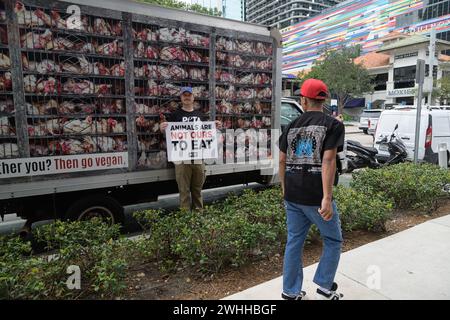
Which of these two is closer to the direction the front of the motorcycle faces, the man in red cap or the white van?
the white van

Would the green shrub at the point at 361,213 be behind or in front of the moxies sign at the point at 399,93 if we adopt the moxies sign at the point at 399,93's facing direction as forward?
in front

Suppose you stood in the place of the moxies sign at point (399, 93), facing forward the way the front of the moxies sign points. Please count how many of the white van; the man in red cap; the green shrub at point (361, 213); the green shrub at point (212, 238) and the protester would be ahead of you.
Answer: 5

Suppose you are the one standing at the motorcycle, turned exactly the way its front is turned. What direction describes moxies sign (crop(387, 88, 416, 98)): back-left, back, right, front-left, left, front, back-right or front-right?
left

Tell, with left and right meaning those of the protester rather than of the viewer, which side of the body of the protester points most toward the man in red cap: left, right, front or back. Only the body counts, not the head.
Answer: front

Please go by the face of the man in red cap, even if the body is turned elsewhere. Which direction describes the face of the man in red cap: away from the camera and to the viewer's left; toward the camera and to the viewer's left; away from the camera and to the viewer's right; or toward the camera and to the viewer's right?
away from the camera and to the viewer's left

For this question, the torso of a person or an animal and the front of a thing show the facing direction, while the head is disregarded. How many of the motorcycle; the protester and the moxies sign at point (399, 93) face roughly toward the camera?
2

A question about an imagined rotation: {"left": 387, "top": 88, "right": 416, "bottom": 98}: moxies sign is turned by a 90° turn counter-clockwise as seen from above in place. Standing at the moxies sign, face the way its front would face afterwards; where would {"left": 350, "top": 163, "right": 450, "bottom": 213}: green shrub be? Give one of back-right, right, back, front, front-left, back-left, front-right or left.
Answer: right

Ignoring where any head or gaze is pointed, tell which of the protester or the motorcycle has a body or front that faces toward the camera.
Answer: the protester

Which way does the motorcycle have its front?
to the viewer's right

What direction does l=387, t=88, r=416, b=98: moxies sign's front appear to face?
toward the camera

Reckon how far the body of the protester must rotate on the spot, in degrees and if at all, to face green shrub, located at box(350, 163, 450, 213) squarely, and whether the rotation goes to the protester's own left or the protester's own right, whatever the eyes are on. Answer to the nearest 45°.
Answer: approximately 90° to the protester's own left

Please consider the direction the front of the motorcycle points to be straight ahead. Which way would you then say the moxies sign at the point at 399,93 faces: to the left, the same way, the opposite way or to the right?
to the right

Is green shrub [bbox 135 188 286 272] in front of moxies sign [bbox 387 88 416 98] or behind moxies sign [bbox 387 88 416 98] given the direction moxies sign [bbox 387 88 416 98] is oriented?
in front

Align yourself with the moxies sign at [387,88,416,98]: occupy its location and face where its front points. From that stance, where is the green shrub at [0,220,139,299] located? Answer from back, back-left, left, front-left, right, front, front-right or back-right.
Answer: front

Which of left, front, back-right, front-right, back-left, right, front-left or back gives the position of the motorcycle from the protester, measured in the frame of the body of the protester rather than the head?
back-left
